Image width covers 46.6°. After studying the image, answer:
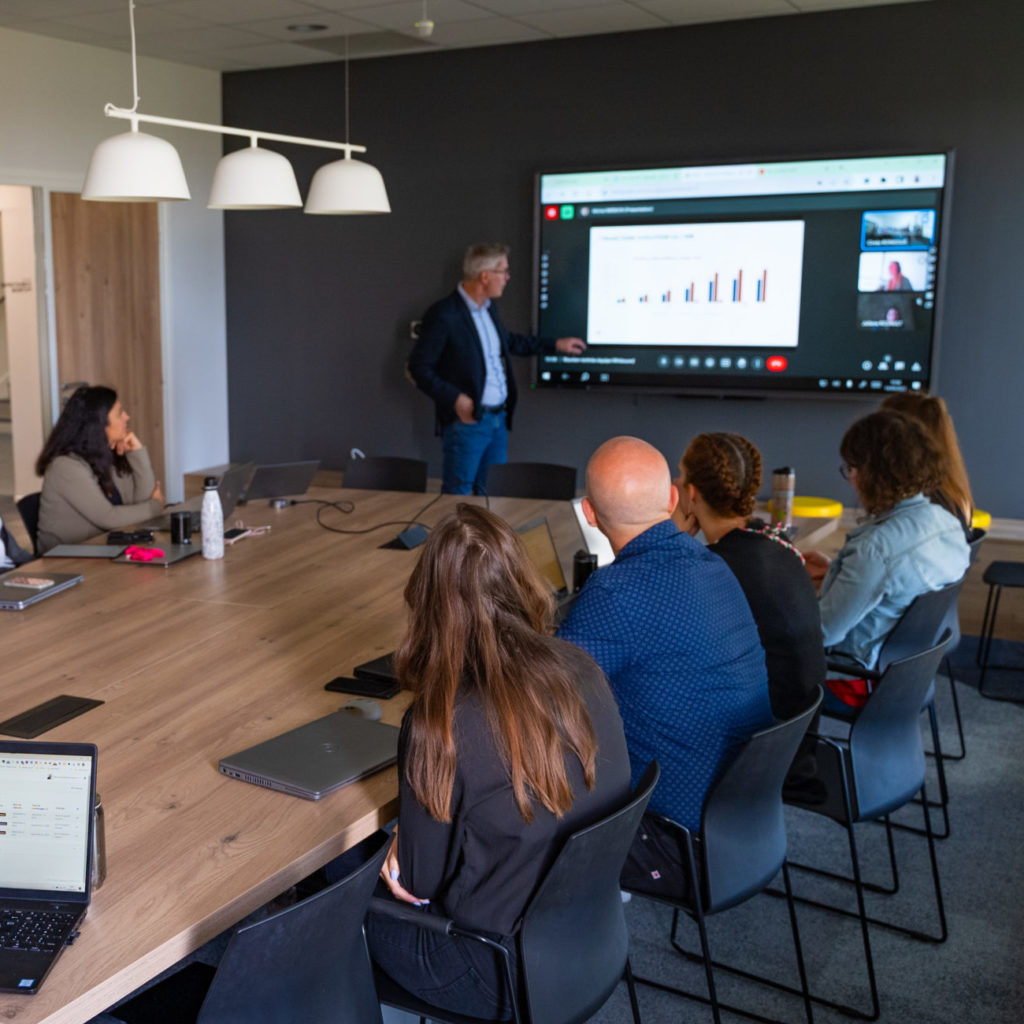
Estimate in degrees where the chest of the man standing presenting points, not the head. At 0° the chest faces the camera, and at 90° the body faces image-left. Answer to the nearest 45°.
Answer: approximately 315°

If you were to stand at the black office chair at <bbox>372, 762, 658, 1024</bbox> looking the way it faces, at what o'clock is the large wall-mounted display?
The large wall-mounted display is roughly at 2 o'clock from the black office chair.

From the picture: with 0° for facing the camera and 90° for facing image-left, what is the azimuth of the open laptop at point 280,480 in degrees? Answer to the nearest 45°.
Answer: approximately 135°

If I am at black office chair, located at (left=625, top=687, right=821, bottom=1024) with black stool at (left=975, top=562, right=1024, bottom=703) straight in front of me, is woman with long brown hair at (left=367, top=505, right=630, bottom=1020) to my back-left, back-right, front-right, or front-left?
back-left

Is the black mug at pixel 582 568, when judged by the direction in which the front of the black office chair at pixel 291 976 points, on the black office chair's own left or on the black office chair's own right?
on the black office chair's own right

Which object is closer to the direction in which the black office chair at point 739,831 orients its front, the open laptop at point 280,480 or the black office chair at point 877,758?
the open laptop

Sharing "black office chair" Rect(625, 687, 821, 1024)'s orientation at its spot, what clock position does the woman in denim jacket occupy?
The woman in denim jacket is roughly at 2 o'clock from the black office chair.

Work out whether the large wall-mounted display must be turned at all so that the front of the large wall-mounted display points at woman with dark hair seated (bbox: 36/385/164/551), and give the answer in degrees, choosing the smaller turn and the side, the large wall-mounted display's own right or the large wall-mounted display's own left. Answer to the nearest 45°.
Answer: approximately 45° to the large wall-mounted display's own right

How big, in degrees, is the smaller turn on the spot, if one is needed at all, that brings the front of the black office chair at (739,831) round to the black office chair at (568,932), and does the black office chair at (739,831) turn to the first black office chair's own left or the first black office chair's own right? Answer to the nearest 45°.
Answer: approximately 90° to the first black office chair's own left

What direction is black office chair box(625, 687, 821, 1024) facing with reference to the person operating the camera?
facing away from the viewer and to the left of the viewer

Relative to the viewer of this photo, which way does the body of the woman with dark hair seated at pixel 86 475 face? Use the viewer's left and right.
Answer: facing to the right of the viewer

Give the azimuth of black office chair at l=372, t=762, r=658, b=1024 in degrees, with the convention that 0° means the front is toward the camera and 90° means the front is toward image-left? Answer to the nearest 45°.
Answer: approximately 135°
